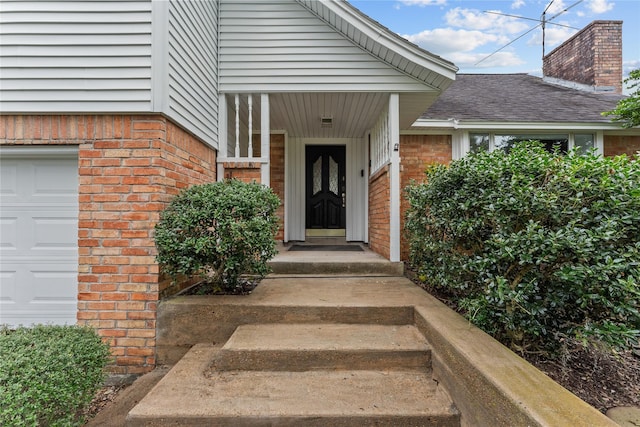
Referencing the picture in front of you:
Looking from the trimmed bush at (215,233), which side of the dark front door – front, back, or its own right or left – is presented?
front

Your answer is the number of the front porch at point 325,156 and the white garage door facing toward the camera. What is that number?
2

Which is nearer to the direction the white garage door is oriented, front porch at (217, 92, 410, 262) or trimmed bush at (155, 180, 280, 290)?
the trimmed bush

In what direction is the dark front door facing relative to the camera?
toward the camera

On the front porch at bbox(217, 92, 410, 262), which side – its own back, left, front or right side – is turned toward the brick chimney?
left

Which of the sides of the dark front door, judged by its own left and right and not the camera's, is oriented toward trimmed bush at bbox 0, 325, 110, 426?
front

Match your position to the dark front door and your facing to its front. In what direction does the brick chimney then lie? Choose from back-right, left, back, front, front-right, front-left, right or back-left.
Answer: left

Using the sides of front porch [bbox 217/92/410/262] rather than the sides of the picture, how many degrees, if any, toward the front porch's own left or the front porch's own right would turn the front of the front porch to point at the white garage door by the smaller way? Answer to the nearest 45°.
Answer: approximately 45° to the front porch's own right

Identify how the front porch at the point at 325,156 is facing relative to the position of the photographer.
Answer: facing the viewer

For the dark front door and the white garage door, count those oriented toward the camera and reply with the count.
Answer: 2

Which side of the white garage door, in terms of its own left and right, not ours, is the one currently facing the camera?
front

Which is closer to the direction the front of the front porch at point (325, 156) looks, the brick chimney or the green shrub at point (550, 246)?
the green shrub
